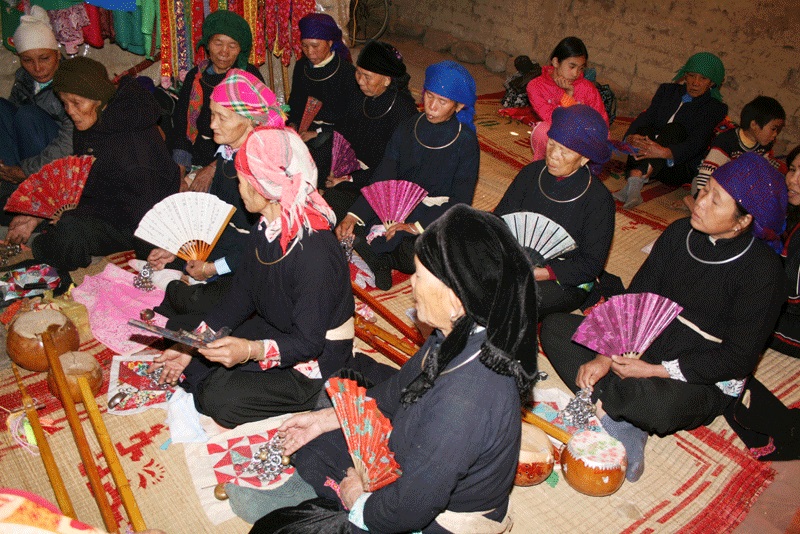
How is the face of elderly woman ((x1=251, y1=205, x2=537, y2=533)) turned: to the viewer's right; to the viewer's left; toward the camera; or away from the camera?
to the viewer's left

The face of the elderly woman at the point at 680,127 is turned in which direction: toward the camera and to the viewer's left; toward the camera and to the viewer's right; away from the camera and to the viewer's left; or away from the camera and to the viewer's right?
toward the camera and to the viewer's left

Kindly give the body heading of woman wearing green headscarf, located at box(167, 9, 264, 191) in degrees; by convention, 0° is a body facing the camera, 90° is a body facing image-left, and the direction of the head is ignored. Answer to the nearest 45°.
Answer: approximately 0°

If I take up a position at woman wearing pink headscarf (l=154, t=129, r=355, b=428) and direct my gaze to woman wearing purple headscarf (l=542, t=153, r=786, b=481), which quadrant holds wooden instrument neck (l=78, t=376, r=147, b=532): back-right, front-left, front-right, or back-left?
back-right

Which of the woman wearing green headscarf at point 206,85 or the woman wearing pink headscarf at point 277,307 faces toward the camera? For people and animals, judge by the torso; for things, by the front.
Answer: the woman wearing green headscarf

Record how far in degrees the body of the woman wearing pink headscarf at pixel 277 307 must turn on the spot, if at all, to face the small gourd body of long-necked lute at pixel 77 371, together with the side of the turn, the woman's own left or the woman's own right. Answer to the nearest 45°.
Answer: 0° — they already face it

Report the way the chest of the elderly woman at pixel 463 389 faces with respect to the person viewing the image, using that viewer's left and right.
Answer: facing to the left of the viewer

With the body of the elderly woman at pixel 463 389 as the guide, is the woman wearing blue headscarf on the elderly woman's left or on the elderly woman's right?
on the elderly woman's right

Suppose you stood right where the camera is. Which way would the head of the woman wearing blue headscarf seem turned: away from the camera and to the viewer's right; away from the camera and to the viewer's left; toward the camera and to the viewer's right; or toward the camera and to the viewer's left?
toward the camera and to the viewer's left

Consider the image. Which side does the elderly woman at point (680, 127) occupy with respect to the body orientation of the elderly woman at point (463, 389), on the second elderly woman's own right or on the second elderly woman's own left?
on the second elderly woman's own right

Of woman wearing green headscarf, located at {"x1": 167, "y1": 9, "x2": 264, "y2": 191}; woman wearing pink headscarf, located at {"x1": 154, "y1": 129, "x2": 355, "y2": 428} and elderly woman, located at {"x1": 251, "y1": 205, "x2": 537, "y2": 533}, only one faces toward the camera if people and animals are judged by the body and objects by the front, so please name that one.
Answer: the woman wearing green headscarf

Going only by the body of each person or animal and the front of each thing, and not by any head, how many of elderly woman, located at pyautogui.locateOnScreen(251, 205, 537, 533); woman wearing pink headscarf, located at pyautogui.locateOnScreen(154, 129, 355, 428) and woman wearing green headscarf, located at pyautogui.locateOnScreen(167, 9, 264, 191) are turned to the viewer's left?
2

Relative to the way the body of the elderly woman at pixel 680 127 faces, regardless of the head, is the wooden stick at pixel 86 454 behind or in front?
in front

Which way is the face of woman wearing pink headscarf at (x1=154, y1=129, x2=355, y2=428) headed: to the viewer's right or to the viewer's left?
to the viewer's left
